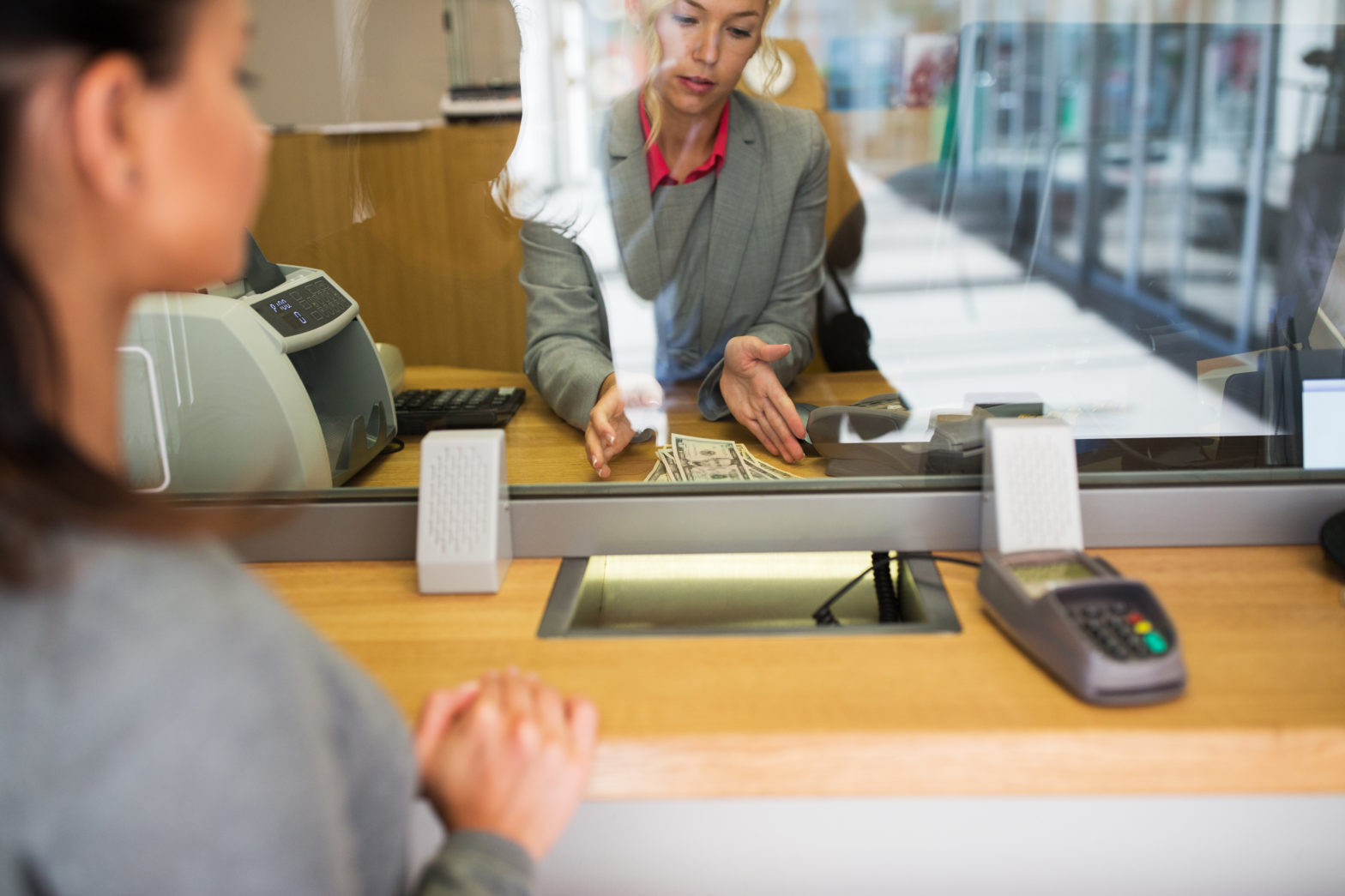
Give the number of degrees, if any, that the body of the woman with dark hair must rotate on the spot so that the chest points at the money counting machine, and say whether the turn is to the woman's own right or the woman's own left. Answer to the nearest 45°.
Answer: approximately 45° to the woman's own left

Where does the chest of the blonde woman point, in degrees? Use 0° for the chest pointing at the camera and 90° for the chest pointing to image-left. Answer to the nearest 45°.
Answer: approximately 0°

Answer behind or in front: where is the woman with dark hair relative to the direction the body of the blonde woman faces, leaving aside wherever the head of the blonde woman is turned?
in front

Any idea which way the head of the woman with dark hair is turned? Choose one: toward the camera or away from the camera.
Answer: away from the camera

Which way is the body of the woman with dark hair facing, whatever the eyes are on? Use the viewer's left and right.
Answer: facing away from the viewer and to the right of the viewer

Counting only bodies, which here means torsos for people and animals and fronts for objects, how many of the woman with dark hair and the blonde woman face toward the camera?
1
